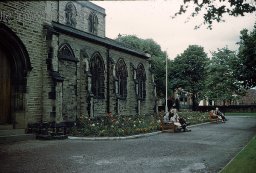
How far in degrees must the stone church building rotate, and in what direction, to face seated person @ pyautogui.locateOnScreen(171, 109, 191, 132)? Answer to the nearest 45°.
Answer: approximately 45° to its left

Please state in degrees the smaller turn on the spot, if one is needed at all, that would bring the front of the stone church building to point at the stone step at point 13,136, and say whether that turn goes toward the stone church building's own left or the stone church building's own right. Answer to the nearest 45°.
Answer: approximately 45° to the stone church building's own right

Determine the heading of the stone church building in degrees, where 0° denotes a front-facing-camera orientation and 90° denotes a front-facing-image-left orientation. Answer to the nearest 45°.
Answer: approximately 315°
